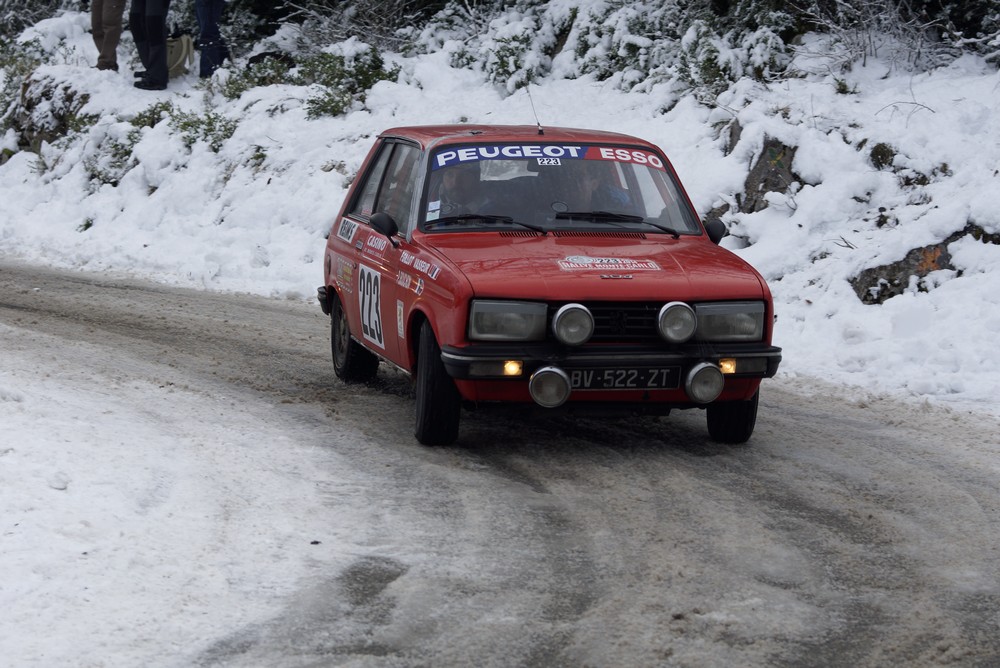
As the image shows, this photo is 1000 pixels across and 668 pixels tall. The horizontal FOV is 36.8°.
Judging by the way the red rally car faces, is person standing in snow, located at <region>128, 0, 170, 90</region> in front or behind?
behind
